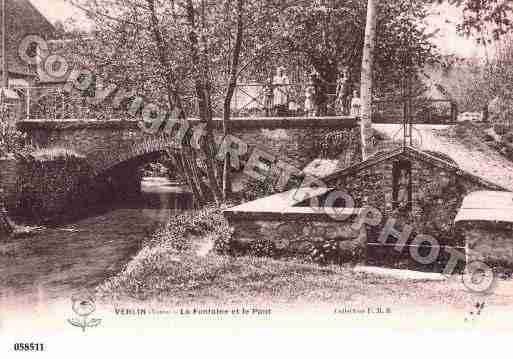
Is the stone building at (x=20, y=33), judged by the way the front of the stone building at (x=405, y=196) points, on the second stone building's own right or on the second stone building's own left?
on the second stone building's own right

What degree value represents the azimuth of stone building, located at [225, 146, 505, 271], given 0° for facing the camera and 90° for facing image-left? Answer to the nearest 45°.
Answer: approximately 0°

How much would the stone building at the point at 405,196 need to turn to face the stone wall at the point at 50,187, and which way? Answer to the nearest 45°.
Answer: approximately 90° to its right

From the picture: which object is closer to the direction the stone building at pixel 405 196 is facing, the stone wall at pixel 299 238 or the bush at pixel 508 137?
the stone wall

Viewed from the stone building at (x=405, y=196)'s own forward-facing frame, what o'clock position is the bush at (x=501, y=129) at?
The bush is roughly at 7 o'clock from the stone building.

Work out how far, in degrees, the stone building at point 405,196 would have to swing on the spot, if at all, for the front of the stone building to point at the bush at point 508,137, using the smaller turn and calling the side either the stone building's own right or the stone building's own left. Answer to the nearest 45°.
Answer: approximately 135° to the stone building's own left
